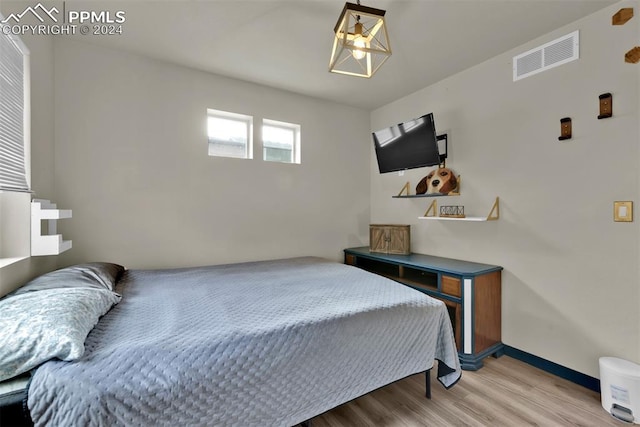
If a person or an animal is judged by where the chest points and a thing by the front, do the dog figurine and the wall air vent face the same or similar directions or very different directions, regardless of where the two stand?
same or similar directions

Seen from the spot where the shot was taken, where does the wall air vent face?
facing the viewer and to the left of the viewer

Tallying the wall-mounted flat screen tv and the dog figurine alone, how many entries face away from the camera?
0

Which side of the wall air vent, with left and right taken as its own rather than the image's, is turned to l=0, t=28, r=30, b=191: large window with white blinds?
front

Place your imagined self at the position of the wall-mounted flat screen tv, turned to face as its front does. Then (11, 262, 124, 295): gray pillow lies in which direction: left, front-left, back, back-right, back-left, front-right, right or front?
front

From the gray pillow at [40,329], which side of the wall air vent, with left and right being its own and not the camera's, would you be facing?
front

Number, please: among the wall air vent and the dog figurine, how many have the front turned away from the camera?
0

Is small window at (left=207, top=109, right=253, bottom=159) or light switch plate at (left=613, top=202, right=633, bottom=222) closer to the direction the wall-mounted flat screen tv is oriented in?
the small window

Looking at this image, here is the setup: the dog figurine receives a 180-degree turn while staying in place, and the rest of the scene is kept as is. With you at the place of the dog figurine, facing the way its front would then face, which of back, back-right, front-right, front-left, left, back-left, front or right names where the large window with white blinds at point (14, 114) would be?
back

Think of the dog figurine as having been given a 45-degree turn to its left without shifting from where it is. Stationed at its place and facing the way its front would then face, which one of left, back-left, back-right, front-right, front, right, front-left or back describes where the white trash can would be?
front-left

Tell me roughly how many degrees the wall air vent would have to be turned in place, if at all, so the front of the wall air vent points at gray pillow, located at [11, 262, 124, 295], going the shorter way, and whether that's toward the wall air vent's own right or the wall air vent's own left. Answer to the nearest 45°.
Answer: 0° — it already faces it

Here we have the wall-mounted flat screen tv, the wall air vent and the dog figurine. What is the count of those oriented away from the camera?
0
